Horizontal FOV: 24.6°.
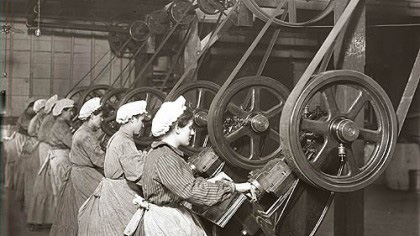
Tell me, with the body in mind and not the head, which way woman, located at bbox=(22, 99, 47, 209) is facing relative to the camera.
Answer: to the viewer's right

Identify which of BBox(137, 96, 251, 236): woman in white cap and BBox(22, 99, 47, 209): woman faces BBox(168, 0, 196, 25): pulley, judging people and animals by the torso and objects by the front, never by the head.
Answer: the woman

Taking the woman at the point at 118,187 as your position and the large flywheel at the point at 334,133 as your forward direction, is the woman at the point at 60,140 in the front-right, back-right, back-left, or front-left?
back-left

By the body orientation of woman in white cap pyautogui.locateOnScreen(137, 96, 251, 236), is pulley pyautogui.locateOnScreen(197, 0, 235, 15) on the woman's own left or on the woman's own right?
on the woman's own left

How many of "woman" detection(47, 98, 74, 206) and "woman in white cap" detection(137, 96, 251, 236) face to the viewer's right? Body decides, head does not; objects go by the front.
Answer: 2

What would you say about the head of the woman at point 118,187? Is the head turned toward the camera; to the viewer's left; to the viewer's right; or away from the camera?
to the viewer's right

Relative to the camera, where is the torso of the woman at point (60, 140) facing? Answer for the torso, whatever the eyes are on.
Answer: to the viewer's right

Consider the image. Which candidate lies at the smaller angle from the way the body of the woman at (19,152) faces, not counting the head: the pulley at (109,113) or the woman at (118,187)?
the pulley

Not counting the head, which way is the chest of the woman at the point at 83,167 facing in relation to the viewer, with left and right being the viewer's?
facing to the right of the viewer

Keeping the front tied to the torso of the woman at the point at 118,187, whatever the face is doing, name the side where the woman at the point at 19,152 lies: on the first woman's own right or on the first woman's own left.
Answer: on the first woman's own left

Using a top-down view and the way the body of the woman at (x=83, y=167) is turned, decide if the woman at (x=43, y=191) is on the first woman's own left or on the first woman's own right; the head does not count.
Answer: on the first woman's own left

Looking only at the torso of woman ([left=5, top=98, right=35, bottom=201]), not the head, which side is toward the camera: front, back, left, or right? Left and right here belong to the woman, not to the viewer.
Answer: right

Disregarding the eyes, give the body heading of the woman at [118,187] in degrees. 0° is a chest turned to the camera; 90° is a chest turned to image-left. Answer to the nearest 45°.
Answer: approximately 270°

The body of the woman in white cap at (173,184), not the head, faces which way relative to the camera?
to the viewer's right
